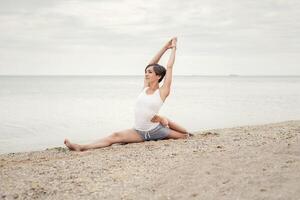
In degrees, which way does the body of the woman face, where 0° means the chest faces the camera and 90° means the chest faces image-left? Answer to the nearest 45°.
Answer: approximately 45°
